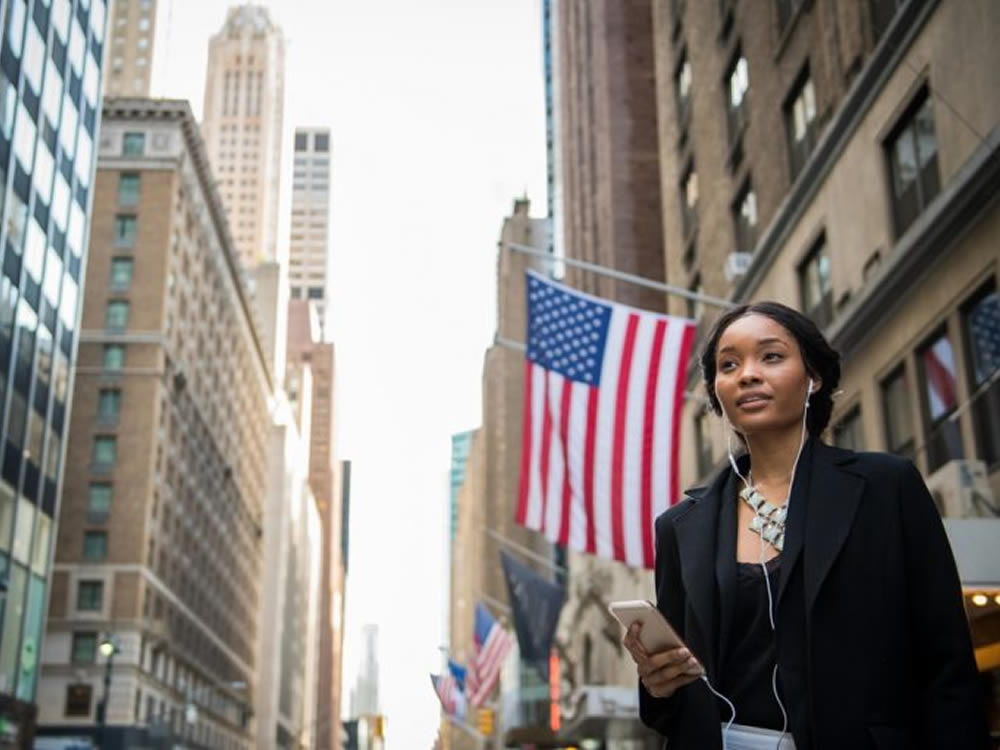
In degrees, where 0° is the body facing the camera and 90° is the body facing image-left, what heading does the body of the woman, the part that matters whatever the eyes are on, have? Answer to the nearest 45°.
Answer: approximately 45°

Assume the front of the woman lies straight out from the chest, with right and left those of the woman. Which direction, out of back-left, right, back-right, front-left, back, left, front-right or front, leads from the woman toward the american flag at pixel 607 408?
back-right

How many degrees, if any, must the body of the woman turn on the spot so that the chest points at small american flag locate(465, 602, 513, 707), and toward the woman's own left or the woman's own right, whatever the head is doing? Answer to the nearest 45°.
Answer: approximately 135° to the woman's own right

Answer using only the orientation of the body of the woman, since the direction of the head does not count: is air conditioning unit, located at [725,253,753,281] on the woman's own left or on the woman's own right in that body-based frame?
on the woman's own right
